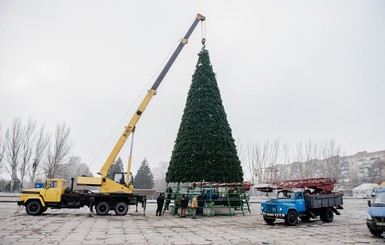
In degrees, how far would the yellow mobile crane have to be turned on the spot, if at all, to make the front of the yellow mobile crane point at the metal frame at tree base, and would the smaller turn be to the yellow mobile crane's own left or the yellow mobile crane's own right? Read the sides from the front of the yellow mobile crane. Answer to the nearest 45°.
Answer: approximately 180°

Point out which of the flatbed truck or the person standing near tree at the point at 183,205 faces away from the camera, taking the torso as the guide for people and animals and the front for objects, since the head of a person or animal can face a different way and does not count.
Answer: the person standing near tree

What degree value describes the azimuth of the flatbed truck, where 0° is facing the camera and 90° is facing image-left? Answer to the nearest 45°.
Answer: approximately 45°

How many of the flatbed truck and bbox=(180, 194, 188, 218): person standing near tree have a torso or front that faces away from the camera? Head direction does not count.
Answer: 1

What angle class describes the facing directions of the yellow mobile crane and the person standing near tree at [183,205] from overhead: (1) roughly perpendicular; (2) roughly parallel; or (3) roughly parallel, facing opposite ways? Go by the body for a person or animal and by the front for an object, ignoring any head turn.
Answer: roughly perpendicular

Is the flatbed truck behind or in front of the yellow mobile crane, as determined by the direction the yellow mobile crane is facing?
behind

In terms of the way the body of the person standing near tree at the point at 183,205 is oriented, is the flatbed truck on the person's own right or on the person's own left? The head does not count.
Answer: on the person's own right

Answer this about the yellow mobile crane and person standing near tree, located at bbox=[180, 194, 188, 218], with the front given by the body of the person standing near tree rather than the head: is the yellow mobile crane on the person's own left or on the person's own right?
on the person's own left

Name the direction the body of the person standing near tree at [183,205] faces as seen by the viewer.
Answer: away from the camera

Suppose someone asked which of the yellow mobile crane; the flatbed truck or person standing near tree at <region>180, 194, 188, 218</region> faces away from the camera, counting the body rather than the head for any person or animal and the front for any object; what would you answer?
the person standing near tree

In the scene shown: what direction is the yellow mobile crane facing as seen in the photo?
to the viewer's left

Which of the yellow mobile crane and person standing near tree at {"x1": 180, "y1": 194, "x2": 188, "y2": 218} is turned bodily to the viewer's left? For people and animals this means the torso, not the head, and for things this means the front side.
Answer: the yellow mobile crane

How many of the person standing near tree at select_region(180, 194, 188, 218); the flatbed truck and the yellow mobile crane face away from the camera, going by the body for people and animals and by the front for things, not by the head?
1
